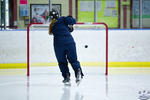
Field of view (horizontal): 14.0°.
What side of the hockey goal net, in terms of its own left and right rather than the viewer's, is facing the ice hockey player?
front

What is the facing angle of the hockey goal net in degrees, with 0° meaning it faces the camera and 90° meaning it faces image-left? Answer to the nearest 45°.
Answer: approximately 0°
